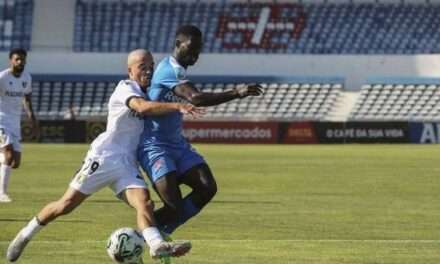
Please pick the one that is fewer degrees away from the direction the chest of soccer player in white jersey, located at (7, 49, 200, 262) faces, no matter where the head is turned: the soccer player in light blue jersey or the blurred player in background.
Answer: the soccer player in light blue jersey

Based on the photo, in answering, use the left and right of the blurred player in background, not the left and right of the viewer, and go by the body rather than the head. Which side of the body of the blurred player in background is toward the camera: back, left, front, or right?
front

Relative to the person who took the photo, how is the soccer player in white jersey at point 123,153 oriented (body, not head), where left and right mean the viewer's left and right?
facing the viewer and to the right of the viewer

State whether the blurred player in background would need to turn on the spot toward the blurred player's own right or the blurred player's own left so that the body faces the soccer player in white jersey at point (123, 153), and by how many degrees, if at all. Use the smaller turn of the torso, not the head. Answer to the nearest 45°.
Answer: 0° — they already face them

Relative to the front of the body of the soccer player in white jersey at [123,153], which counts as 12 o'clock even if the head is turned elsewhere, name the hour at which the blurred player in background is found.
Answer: The blurred player in background is roughly at 7 o'clock from the soccer player in white jersey.

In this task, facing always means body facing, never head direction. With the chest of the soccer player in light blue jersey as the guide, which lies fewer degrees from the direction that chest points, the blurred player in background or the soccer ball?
the soccer ball

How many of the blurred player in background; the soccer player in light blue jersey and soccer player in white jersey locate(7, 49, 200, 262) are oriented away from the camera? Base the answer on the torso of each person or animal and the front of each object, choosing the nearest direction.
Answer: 0

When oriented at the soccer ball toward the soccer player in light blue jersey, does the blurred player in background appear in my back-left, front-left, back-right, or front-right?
front-left
